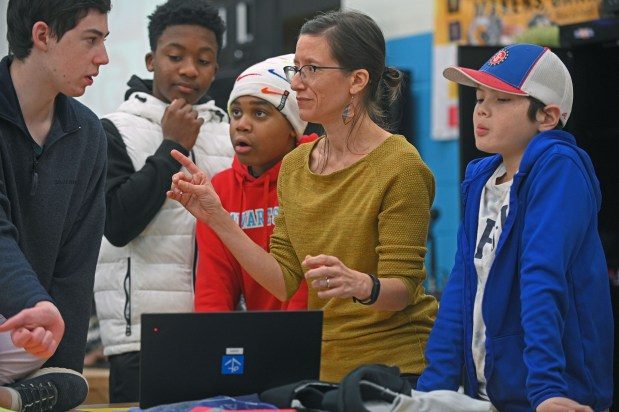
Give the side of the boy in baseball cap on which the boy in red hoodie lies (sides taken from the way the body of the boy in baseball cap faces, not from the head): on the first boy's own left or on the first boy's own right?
on the first boy's own right

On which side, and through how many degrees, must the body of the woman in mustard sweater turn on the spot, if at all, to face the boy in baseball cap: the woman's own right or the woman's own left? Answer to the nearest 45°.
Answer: approximately 90° to the woman's own left

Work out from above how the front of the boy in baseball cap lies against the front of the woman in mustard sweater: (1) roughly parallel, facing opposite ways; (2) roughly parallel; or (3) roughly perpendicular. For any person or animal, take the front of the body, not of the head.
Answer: roughly parallel

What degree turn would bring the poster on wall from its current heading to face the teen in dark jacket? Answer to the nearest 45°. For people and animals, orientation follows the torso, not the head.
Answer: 0° — it already faces them

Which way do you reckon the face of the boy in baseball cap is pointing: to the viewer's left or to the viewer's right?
to the viewer's left

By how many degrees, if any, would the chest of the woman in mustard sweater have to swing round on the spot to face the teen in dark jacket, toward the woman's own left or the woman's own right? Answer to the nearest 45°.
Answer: approximately 45° to the woman's own right

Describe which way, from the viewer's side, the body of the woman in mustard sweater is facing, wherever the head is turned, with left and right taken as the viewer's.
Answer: facing the viewer and to the left of the viewer

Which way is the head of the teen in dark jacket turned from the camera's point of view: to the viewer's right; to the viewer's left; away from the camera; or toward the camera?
to the viewer's right

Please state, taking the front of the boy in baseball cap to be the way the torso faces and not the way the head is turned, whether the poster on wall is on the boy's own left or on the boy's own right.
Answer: on the boy's own right

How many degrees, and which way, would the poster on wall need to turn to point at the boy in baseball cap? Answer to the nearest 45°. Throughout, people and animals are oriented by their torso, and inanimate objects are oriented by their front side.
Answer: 0° — it already faces them

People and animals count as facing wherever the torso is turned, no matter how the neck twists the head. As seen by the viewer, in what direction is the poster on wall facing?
toward the camera

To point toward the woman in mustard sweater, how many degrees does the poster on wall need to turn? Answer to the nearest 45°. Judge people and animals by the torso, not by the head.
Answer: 0° — it already faces them

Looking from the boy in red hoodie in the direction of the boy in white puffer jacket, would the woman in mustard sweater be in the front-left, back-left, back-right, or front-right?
back-left

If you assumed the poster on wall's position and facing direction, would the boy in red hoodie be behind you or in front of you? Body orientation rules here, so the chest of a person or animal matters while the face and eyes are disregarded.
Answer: in front
